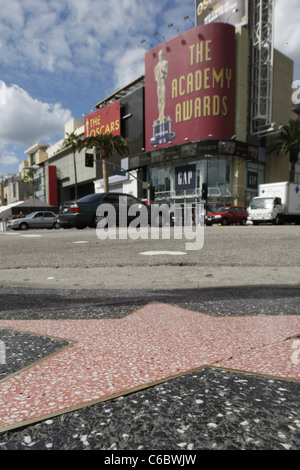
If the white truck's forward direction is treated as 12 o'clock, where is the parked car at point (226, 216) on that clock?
The parked car is roughly at 1 o'clock from the white truck.

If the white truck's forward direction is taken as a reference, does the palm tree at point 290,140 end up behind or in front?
behind

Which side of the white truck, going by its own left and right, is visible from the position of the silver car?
front

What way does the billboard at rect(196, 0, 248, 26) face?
toward the camera

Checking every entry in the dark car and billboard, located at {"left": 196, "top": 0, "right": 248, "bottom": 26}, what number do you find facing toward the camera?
1

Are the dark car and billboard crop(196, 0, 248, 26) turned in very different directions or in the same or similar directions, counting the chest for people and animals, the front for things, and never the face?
very different directions

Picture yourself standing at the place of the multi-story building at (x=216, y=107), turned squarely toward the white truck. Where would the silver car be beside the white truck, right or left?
right

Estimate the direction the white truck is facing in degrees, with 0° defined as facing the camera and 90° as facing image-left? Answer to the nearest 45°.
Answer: approximately 45°

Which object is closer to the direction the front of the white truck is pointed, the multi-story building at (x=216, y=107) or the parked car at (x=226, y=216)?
the parked car
